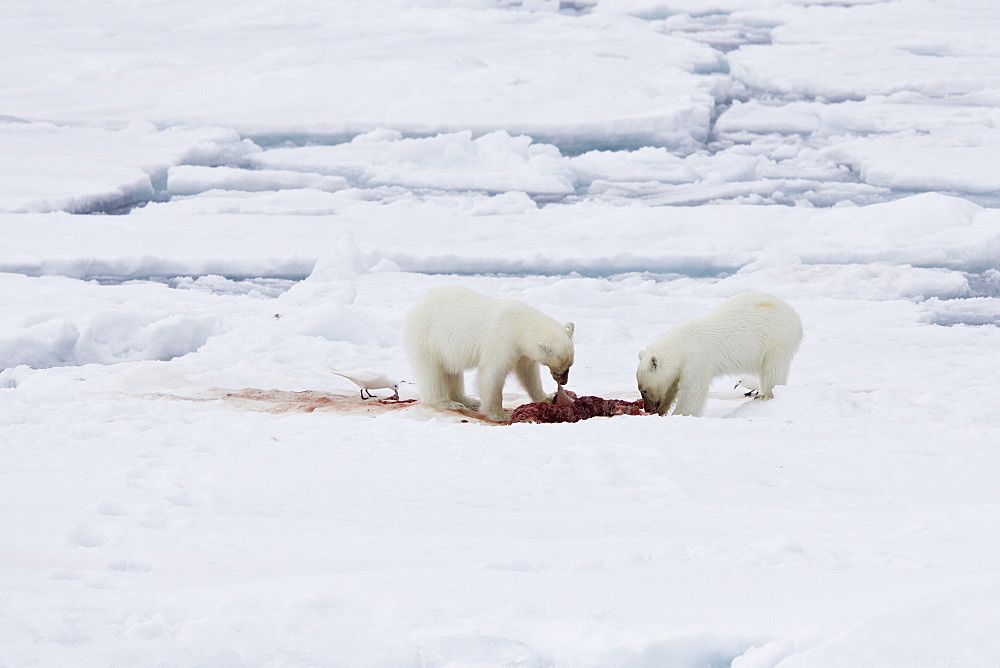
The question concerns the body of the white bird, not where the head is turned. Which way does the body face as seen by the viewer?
to the viewer's right

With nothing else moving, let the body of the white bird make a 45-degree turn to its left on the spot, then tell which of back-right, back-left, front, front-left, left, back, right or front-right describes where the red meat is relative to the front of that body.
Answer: right

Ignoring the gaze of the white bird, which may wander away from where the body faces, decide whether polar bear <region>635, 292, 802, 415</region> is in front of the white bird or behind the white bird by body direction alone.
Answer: in front

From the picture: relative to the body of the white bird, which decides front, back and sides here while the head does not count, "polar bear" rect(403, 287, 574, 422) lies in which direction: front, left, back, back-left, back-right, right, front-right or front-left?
front-right
